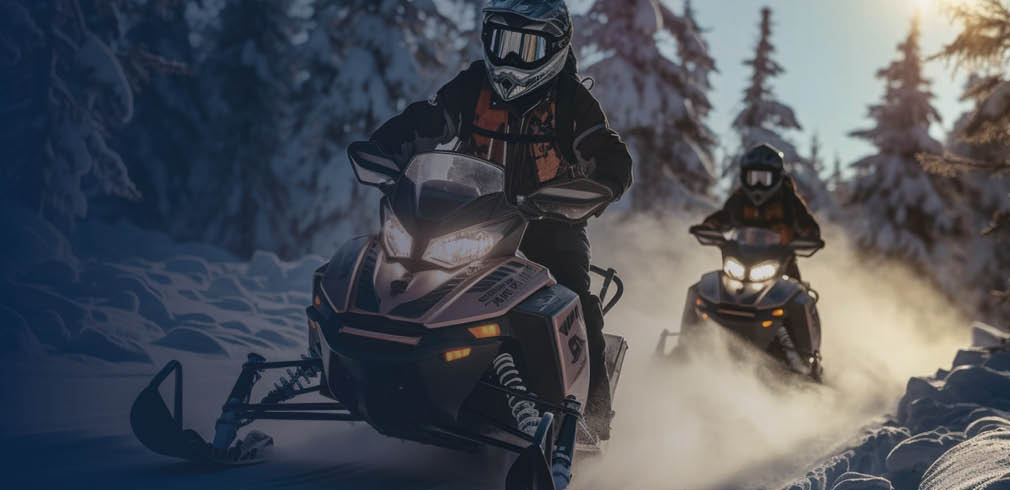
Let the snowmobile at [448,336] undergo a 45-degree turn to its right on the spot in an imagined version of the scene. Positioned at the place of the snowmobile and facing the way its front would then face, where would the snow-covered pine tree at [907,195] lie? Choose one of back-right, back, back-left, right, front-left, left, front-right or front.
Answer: back-right

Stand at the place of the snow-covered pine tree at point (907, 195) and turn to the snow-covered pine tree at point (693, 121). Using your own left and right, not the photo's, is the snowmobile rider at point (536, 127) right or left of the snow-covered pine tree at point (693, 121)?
left

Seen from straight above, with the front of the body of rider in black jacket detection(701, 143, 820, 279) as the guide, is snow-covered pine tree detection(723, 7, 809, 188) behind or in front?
behind

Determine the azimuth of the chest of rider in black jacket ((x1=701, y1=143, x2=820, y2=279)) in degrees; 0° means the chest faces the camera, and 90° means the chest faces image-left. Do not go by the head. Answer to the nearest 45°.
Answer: approximately 0°

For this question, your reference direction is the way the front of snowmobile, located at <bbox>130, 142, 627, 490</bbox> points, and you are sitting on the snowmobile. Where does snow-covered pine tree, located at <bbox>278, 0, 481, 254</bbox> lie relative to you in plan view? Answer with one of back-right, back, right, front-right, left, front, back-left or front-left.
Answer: back-right

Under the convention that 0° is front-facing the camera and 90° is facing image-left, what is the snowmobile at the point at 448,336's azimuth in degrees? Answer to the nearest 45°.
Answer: approximately 45°

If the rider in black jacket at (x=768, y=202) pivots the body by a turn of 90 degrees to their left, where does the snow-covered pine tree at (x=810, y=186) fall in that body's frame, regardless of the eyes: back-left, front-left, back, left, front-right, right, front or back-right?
left

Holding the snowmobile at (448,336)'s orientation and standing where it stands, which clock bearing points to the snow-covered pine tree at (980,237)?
The snow-covered pine tree is roughly at 6 o'clock from the snowmobile.

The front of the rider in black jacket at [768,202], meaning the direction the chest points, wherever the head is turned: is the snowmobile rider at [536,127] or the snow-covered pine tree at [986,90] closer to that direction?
the snowmobile rider

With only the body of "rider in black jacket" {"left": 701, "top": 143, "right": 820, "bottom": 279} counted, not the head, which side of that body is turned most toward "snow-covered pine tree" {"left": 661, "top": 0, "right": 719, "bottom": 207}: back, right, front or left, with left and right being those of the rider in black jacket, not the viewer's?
back
